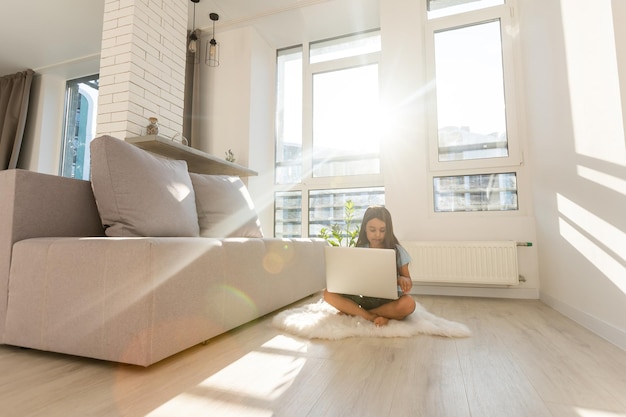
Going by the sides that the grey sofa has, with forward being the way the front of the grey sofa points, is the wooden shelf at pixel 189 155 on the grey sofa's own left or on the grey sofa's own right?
on the grey sofa's own left

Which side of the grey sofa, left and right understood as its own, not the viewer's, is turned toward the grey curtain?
back

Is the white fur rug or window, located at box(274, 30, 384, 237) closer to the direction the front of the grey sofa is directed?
the white fur rug

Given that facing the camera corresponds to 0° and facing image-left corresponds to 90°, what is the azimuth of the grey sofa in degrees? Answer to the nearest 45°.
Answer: approximately 315°

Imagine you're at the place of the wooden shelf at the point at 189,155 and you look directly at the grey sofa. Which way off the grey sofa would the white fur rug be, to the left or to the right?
left

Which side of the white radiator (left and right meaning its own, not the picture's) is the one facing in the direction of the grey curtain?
right

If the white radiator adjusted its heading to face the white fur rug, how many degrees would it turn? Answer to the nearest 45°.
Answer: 0° — it already faces it
